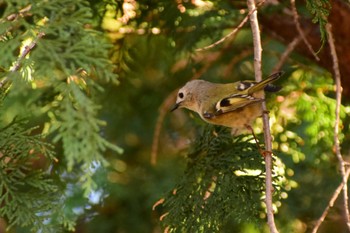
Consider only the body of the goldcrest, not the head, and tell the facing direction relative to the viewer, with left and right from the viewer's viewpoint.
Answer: facing to the left of the viewer
